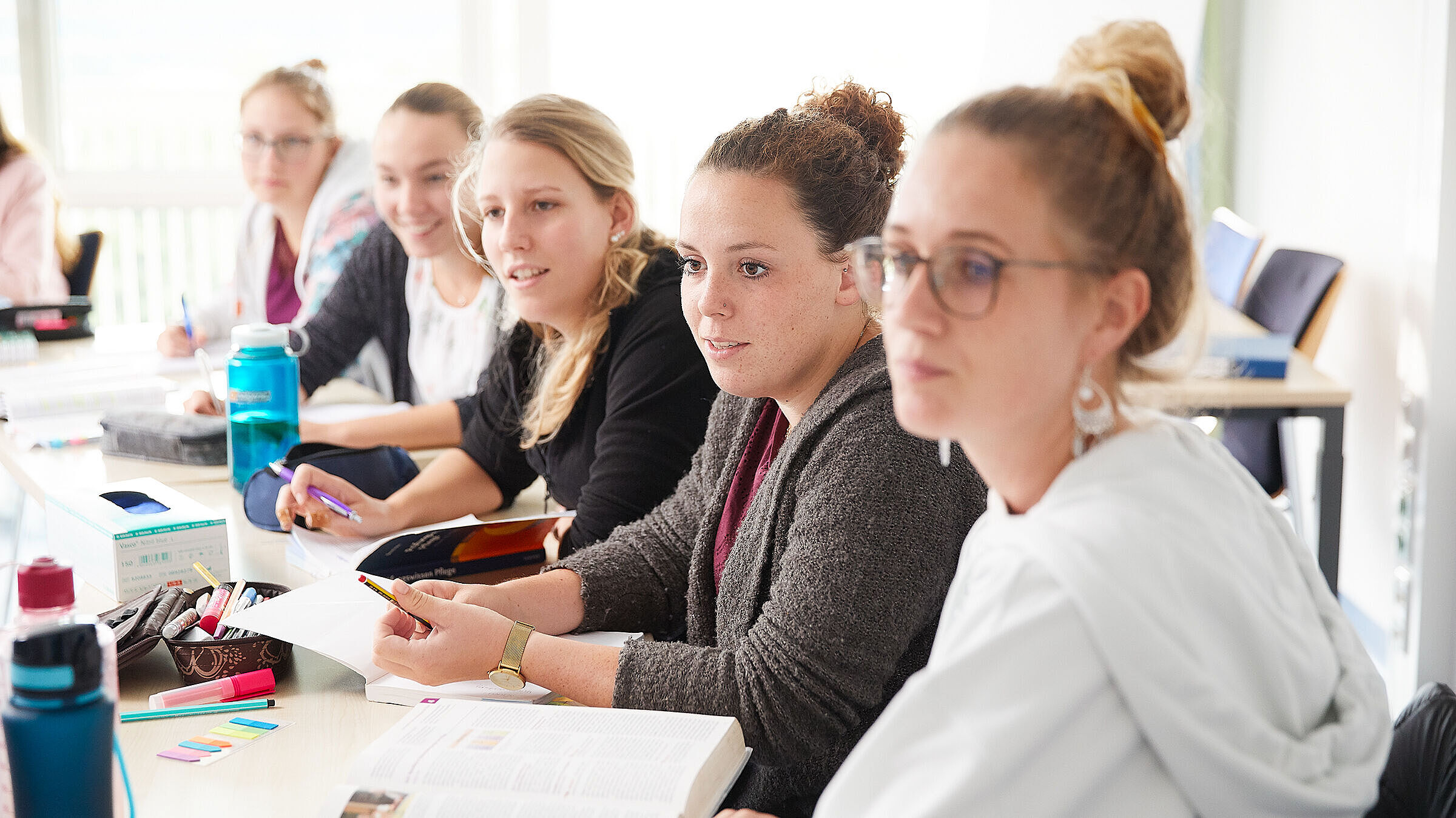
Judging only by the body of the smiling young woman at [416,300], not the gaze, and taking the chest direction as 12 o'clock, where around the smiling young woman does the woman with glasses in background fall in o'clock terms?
The woman with glasses in background is roughly at 4 o'clock from the smiling young woman.

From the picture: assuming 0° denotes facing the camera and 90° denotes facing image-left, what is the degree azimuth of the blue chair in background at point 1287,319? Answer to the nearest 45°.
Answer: approximately 45°

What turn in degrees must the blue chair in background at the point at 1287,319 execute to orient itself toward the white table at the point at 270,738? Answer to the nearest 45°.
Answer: approximately 45° to its left

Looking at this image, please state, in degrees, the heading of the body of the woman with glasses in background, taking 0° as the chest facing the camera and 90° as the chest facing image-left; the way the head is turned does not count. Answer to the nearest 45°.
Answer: approximately 45°

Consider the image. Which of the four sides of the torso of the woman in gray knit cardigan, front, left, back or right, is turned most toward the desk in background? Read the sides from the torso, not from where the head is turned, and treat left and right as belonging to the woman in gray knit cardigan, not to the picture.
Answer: back

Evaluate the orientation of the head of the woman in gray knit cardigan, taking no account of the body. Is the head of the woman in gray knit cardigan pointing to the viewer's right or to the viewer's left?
to the viewer's left

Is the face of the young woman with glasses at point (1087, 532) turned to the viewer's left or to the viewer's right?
to the viewer's left
